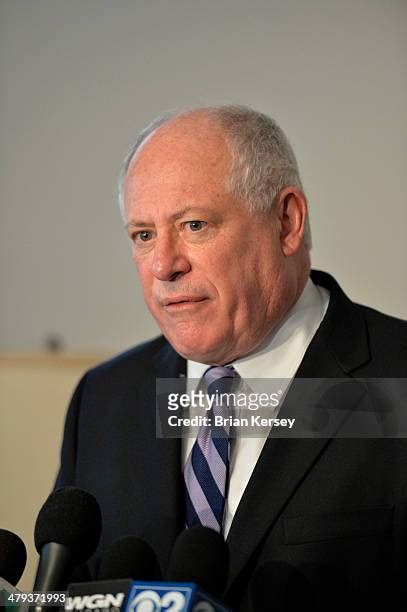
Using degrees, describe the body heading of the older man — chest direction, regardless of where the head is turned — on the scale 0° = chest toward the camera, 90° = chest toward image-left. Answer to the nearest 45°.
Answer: approximately 45°

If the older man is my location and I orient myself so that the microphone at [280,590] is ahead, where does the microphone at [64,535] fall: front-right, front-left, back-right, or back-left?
front-right

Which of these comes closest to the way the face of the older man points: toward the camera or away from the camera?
toward the camera
